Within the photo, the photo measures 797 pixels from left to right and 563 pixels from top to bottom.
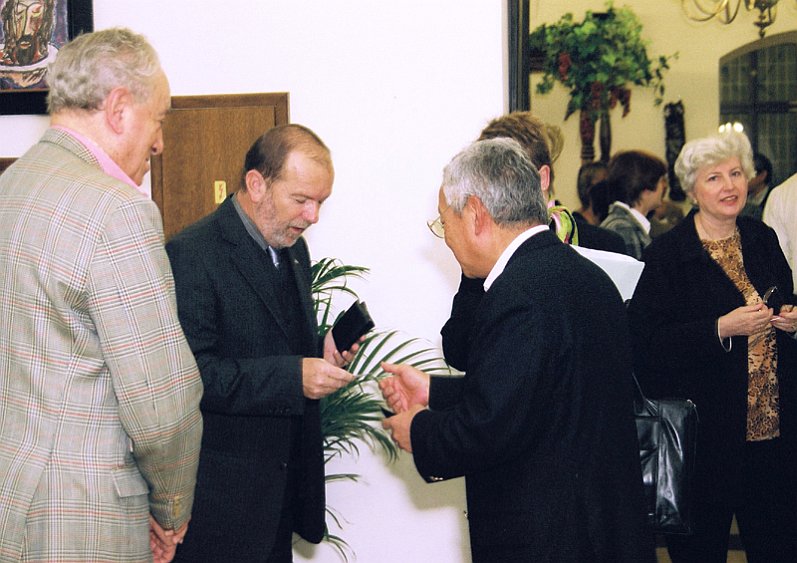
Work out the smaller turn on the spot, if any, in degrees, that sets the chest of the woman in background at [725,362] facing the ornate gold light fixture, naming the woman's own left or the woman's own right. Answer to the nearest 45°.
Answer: approximately 135° to the woman's own left

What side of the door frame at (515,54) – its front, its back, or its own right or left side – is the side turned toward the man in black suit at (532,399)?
front

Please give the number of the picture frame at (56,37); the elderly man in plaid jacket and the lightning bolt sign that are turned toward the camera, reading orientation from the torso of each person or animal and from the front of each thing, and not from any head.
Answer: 2

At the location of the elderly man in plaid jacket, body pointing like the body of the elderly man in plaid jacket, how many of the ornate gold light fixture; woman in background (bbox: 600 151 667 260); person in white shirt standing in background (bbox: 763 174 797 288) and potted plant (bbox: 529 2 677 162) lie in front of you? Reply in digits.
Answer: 4

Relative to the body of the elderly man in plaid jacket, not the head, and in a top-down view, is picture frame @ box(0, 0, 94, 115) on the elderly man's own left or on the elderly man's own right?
on the elderly man's own left

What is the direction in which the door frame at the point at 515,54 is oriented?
toward the camera

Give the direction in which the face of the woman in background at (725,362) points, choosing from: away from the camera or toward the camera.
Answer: toward the camera

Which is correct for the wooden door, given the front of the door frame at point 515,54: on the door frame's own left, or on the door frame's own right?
on the door frame's own right

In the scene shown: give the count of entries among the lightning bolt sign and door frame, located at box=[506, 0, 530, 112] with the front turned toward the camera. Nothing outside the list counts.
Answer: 2

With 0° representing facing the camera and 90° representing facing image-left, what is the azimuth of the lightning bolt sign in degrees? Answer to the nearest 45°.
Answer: approximately 0°

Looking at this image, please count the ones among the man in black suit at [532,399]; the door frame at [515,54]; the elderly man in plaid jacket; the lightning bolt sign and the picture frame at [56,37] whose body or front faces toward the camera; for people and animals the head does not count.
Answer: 3

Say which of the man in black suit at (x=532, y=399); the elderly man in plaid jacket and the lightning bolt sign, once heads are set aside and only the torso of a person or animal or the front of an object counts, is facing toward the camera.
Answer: the lightning bolt sign

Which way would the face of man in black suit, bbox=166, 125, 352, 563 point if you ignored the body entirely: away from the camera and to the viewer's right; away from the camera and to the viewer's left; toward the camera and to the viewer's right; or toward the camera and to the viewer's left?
toward the camera and to the viewer's right

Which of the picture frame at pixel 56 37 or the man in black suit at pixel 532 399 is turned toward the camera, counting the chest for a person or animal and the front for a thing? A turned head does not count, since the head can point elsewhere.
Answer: the picture frame
